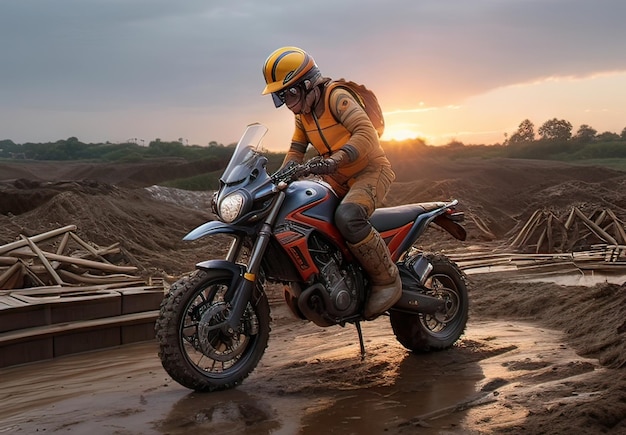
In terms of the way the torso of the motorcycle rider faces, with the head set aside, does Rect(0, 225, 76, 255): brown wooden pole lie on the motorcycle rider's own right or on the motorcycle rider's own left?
on the motorcycle rider's own right

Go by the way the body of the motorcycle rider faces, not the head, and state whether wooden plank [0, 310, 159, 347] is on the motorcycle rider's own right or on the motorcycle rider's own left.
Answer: on the motorcycle rider's own right

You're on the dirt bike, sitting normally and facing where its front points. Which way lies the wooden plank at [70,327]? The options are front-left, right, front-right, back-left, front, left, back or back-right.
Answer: right

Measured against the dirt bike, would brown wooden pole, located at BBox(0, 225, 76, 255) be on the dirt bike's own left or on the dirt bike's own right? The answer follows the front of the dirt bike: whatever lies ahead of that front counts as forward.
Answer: on the dirt bike's own right

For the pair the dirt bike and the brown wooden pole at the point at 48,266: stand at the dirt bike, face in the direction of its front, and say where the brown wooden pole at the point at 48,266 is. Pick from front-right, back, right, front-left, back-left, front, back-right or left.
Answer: right

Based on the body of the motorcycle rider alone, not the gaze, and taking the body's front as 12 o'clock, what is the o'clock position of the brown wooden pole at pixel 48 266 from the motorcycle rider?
The brown wooden pole is roughly at 3 o'clock from the motorcycle rider.

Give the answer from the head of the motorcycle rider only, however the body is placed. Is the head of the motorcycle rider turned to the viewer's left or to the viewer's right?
to the viewer's left

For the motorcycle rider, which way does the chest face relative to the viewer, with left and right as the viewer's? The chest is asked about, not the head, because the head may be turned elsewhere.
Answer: facing the viewer and to the left of the viewer

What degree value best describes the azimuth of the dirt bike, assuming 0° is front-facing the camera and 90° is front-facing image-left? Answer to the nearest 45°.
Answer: approximately 45°
